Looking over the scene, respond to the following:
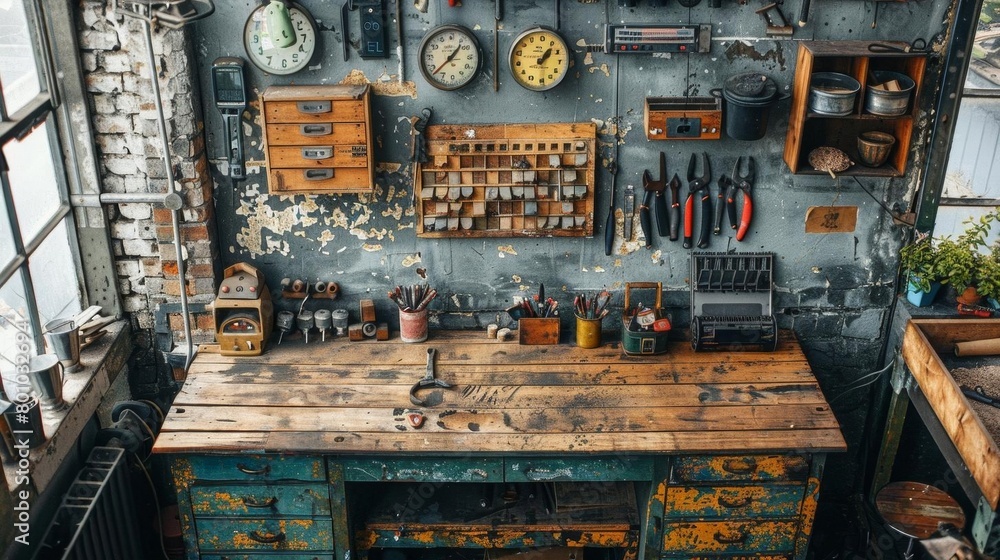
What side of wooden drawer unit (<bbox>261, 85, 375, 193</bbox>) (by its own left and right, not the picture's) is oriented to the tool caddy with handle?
left

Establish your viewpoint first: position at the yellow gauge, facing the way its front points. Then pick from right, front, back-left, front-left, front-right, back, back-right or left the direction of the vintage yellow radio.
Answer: right

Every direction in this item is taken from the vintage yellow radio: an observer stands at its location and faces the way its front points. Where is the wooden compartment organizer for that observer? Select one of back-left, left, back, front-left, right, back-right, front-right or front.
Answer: left

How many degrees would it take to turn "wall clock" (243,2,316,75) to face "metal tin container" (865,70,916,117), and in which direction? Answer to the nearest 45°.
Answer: approximately 90° to its left

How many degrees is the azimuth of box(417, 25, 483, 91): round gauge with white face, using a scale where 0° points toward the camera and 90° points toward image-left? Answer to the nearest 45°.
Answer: approximately 0°

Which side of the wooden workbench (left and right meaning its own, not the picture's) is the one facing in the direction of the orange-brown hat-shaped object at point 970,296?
left

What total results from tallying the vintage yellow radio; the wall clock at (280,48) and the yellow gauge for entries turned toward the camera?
3

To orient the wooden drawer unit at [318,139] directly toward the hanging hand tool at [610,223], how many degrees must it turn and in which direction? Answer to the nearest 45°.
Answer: approximately 90° to its left

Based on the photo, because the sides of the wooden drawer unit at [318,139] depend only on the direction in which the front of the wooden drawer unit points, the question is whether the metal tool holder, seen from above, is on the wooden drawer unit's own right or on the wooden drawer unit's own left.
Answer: on the wooden drawer unit's own left

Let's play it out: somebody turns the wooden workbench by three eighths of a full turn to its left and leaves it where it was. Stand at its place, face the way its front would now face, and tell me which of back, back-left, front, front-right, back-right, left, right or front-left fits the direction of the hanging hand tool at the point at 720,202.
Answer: front

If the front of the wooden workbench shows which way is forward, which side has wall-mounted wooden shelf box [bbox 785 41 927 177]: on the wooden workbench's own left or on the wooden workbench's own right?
on the wooden workbench's own left

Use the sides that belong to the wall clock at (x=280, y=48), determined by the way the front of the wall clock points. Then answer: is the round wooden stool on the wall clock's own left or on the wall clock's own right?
on the wall clock's own left

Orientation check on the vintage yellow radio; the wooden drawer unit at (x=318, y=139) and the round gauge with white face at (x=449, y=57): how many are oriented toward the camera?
3

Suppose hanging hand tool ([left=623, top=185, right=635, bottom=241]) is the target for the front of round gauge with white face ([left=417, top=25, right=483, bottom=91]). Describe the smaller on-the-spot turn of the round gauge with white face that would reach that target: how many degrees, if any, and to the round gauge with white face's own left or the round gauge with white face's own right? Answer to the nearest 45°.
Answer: approximately 90° to the round gauge with white face's own left

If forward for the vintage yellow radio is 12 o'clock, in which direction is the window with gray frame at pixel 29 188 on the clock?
The window with gray frame is roughly at 3 o'clock from the vintage yellow radio.
